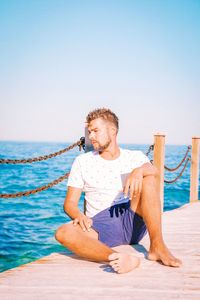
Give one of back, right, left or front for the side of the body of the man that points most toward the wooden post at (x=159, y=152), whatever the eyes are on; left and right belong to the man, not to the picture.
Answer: back

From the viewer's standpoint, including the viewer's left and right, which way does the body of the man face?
facing the viewer
